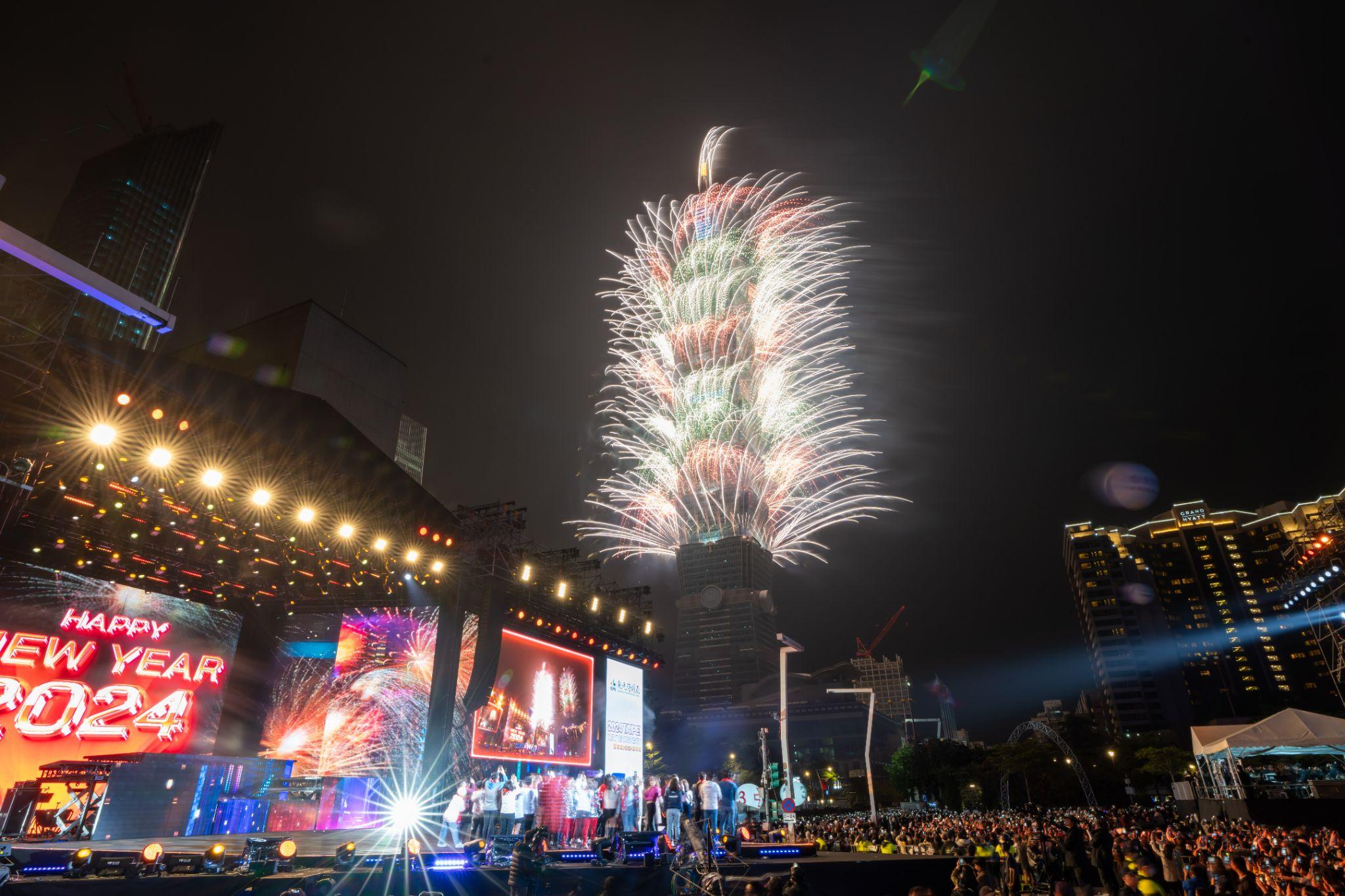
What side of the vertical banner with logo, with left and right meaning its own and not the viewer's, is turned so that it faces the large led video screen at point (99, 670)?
right

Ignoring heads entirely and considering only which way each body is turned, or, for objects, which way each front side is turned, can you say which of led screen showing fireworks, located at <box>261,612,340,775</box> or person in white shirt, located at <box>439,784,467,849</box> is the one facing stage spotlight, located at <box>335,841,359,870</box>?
the led screen showing fireworks

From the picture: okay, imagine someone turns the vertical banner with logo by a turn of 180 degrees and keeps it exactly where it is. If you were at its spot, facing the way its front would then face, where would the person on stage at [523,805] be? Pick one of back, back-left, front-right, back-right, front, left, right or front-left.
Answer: back-left

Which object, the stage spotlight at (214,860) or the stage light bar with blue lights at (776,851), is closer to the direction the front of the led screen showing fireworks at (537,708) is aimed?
the stage light bar with blue lights

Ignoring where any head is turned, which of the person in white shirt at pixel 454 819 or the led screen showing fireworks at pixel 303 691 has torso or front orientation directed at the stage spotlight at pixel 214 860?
the led screen showing fireworks

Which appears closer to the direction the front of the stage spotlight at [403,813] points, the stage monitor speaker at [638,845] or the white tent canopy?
the stage monitor speaker

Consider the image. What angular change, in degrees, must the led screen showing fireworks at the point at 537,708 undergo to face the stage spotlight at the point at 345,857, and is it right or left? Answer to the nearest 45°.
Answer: approximately 45° to its right

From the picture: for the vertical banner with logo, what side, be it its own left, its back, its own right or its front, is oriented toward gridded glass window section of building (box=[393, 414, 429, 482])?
back

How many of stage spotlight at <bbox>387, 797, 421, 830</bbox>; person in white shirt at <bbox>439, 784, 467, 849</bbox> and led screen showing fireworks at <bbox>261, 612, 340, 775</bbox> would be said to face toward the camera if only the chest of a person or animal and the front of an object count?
2

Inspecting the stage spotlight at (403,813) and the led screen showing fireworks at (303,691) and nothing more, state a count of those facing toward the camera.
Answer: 2

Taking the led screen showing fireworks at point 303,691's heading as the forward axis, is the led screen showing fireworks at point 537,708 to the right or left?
on its left
